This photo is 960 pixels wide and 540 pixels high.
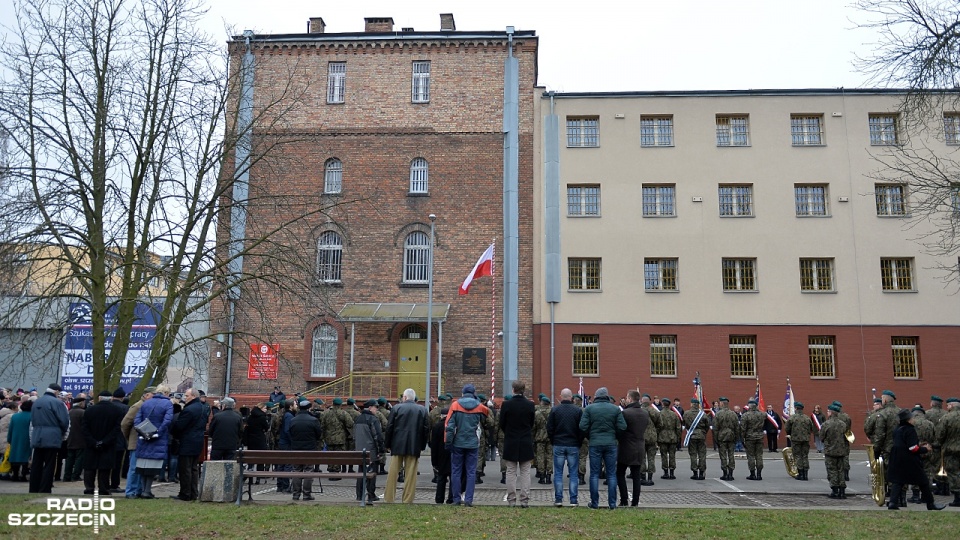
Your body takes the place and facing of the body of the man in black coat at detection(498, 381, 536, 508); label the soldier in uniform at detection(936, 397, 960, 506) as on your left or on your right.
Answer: on your right

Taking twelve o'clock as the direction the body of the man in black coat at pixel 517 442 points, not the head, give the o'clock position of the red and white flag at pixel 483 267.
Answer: The red and white flag is roughly at 12 o'clock from the man in black coat.

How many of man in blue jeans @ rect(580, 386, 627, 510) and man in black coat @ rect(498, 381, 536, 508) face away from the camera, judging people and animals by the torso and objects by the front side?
2

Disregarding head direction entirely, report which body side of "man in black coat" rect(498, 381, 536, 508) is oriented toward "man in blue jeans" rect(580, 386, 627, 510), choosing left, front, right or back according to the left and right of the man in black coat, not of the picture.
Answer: right

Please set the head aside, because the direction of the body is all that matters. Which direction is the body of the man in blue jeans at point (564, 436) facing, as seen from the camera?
away from the camera

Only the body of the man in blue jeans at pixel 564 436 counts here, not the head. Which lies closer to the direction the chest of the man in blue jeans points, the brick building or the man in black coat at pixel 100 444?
the brick building

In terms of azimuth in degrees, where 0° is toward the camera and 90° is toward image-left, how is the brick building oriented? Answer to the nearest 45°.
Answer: approximately 0°

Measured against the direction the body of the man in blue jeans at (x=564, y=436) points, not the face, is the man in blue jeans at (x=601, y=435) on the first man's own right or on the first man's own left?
on the first man's own right

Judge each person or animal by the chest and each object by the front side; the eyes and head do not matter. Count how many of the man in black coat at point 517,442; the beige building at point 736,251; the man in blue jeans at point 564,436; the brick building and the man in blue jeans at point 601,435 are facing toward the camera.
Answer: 2

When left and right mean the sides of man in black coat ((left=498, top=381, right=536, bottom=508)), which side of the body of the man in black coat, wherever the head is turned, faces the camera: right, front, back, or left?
back

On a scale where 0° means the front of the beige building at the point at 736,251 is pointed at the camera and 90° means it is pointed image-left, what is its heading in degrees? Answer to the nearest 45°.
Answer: approximately 0°

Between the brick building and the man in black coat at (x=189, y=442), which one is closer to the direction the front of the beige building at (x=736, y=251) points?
the man in black coat

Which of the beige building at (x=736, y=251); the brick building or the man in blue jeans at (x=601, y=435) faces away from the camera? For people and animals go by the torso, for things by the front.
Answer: the man in blue jeans

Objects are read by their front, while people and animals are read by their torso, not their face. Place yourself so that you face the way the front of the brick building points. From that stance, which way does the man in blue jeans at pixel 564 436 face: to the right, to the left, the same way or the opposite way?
the opposite way

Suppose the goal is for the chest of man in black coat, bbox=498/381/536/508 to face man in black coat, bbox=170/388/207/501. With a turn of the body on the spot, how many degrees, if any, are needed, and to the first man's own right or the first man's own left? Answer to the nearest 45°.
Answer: approximately 90° to the first man's own left

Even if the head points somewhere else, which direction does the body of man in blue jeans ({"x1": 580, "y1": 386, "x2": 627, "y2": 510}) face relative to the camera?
away from the camera

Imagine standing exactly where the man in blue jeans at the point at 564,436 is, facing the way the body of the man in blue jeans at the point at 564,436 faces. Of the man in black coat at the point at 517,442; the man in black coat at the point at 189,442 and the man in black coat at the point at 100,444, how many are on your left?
3

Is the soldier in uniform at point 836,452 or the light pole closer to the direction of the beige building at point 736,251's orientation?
the soldier in uniform
